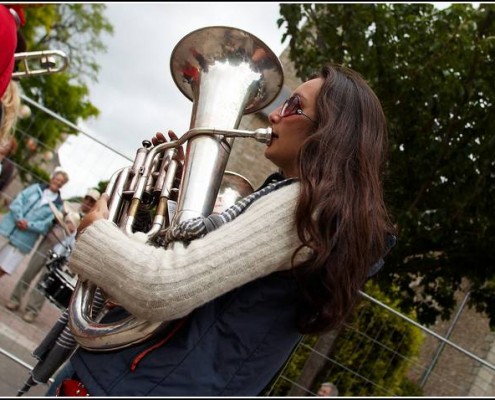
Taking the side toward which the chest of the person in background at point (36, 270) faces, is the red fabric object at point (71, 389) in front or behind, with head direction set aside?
in front

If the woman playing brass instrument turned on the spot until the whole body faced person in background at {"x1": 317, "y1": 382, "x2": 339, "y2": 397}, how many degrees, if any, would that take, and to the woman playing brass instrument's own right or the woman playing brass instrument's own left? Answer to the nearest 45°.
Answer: approximately 90° to the woman playing brass instrument's own right

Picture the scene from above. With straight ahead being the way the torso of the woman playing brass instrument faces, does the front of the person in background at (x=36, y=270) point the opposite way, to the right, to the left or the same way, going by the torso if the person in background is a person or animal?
to the left

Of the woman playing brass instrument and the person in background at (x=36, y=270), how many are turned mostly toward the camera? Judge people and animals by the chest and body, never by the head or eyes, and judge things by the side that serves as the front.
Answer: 1

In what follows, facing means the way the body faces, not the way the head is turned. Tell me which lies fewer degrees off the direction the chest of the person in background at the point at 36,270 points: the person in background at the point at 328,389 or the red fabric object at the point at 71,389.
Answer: the red fabric object

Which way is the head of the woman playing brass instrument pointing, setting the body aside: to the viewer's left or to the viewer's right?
to the viewer's left

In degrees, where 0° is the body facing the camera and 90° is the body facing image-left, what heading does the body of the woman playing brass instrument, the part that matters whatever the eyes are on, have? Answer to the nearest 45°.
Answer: approximately 90°

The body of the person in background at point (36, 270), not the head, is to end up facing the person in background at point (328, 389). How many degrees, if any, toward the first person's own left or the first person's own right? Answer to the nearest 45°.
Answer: approximately 90° to the first person's own left
